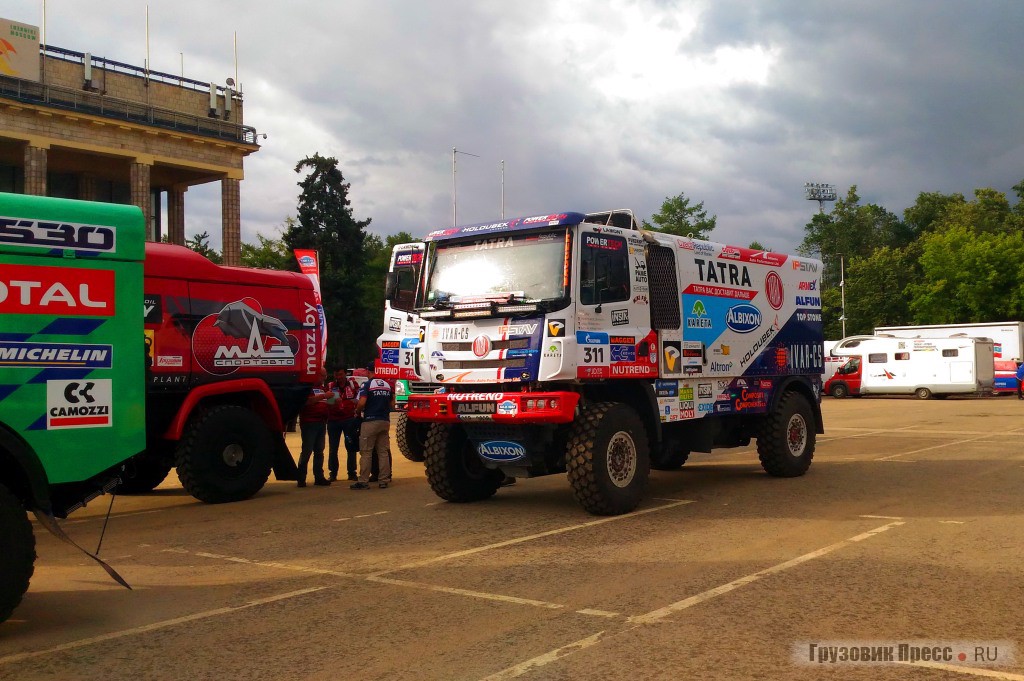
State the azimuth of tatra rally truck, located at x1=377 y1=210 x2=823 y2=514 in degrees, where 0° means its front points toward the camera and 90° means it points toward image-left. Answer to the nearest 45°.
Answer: approximately 45°

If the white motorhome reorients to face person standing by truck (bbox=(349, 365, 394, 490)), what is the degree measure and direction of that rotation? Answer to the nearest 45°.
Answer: approximately 90° to its left

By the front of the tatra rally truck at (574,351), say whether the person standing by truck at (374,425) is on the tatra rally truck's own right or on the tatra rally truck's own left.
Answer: on the tatra rally truck's own right

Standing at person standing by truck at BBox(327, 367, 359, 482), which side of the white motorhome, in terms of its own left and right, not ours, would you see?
left

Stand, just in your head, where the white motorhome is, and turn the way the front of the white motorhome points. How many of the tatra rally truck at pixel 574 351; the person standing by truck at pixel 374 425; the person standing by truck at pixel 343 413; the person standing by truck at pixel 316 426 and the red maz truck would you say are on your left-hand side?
5

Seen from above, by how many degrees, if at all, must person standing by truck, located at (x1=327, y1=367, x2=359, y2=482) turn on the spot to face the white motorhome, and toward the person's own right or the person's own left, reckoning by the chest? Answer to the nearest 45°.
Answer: approximately 135° to the person's own left

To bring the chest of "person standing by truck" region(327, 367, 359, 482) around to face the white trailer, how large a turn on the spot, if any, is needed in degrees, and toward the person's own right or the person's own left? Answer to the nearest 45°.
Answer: approximately 135° to the person's own left

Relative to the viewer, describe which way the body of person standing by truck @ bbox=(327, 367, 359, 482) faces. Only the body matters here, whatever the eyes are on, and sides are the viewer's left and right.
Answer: facing the viewer

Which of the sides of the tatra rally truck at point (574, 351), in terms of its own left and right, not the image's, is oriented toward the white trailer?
back

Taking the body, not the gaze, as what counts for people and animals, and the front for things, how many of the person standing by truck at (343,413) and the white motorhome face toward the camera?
1

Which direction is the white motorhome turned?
to the viewer's left
